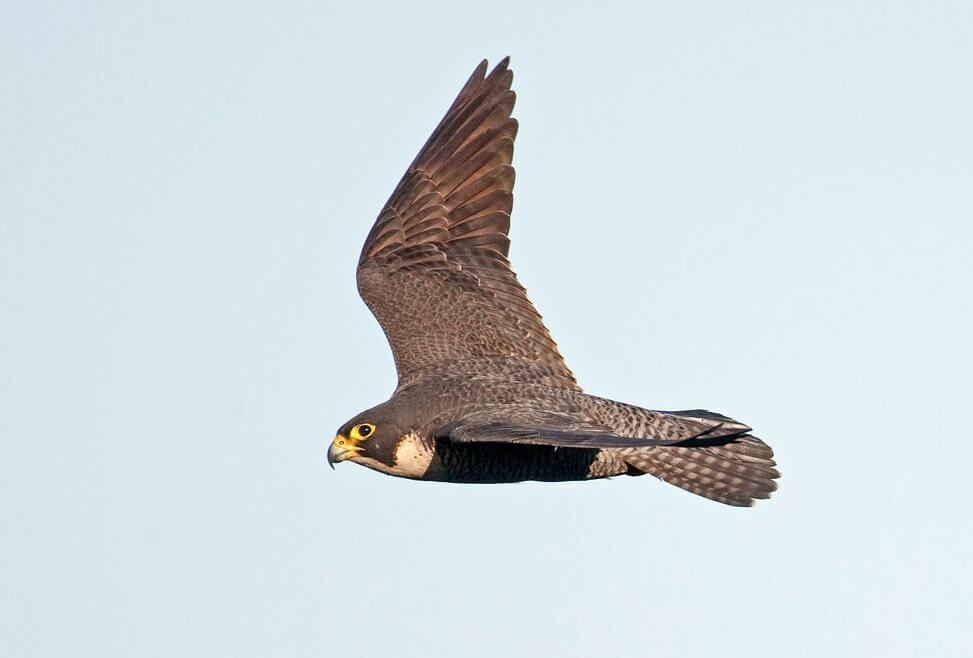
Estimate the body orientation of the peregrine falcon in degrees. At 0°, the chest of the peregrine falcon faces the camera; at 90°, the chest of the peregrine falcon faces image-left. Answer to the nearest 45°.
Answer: approximately 90°
